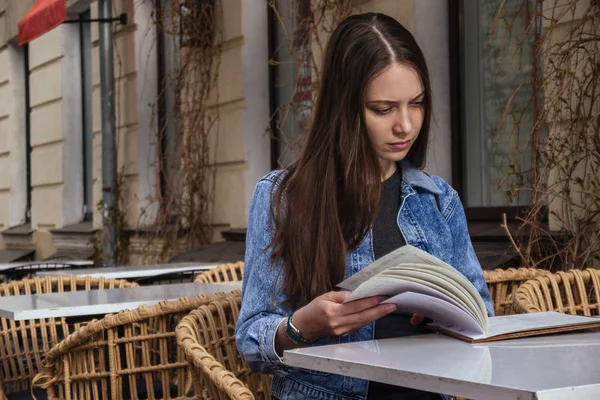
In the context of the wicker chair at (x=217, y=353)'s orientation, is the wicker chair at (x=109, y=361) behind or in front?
behind

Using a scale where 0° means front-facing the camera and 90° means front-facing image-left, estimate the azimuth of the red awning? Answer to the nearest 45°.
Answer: approximately 45°

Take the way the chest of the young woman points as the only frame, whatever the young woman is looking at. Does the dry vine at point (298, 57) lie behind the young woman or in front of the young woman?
behind

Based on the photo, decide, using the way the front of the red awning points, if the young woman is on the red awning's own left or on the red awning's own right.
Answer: on the red awning's own left

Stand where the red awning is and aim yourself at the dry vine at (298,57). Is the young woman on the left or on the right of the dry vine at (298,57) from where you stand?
right

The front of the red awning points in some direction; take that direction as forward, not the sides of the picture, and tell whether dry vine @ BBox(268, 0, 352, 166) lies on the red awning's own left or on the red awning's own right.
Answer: on the red awning's own left

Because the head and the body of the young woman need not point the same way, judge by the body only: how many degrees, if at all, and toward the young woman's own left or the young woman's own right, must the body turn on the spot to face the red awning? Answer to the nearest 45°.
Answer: approximately 180°
